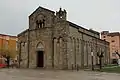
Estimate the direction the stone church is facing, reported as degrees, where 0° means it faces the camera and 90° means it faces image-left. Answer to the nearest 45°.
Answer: approximately 45°
